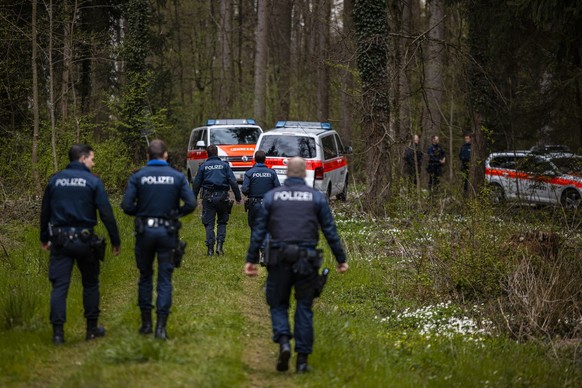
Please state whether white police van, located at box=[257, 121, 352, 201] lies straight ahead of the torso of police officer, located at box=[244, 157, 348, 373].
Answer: yes

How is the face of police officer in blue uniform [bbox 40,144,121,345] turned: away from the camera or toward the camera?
away from the camera

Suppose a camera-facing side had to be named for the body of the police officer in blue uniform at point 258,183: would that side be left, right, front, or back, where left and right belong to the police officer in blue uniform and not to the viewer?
back

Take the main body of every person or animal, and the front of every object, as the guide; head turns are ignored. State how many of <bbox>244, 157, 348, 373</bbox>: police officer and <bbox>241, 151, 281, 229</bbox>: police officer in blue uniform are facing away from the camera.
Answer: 2

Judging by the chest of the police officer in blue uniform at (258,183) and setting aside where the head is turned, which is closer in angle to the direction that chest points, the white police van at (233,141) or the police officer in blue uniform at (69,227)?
the white police van

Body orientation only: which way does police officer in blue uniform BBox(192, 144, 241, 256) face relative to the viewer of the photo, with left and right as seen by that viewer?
facing away from the viewer

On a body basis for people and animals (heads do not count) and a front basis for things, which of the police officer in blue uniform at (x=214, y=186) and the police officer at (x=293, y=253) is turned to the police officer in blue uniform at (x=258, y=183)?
the police officer

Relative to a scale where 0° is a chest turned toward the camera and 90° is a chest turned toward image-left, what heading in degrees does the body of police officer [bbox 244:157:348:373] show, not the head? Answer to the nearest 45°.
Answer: approximately 180°

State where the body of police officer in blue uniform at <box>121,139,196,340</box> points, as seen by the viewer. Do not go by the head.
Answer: away from the camera

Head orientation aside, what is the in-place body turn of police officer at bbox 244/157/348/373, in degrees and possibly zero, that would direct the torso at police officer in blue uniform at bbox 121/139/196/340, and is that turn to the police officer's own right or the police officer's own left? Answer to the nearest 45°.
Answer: approximately 45° to the police officer's own left
